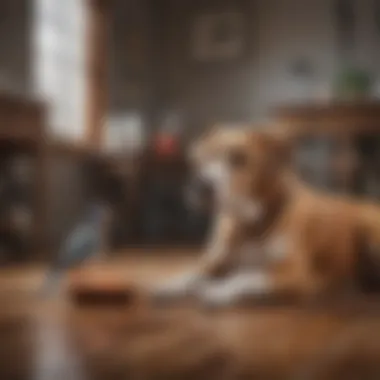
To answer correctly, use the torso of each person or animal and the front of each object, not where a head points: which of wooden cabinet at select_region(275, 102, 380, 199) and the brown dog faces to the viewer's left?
the brown dog

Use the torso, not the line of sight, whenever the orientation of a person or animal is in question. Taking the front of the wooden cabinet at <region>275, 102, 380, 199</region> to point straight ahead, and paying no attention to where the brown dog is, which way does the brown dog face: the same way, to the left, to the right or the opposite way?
to the right

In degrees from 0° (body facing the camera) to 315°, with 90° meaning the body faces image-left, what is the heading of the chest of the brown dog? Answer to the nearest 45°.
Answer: approximately 90°

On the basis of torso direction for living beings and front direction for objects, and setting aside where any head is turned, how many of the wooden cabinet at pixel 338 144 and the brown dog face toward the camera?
1

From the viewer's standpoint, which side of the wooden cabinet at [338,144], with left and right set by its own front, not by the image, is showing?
front
